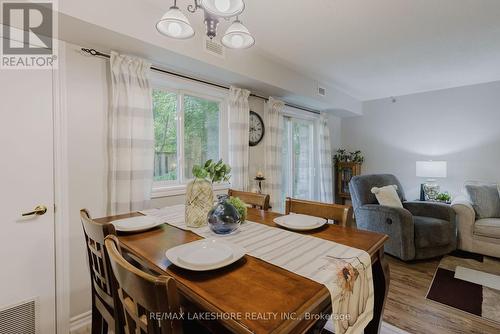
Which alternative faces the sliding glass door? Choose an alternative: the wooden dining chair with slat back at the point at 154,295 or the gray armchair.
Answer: the wooden dining chair with slat back

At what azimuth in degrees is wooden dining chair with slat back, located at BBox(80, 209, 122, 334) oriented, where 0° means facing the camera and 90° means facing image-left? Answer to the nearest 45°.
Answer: approximately 225°

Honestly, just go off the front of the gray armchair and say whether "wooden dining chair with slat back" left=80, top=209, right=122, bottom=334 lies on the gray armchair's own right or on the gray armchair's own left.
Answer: on the gray armchair's own right

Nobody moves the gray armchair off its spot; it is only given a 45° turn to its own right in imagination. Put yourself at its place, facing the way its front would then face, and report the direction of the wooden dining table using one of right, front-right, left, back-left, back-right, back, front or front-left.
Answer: front

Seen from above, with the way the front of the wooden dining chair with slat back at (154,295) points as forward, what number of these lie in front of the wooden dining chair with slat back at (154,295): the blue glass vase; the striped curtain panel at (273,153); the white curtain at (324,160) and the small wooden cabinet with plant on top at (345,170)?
4

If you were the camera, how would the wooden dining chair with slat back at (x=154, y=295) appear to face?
facing away from the viewer and to the right of the viewer

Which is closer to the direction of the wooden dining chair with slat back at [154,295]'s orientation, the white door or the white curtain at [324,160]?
the white curtain

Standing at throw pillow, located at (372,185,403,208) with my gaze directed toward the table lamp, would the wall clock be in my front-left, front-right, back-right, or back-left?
back-left

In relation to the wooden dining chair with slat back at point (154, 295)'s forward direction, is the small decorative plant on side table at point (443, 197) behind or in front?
in front

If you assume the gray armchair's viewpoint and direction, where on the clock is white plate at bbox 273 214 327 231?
The white plate is roughly at 2 o'clock from the gray armchair.

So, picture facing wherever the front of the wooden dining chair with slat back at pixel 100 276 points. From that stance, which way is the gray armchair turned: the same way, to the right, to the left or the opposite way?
to the right
